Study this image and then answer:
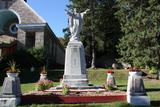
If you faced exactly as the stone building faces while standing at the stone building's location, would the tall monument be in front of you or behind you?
in front

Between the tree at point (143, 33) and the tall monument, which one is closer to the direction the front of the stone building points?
the tall monument

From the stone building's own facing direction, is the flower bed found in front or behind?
in front

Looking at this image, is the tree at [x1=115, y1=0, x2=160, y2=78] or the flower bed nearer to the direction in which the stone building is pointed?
the flower bed

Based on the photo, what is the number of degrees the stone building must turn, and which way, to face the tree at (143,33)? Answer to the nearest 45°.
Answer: approximately 45° to its left

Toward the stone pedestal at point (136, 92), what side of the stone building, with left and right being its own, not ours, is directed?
front

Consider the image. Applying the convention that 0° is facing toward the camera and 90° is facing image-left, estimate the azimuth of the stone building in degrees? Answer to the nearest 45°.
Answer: approximately 0°
